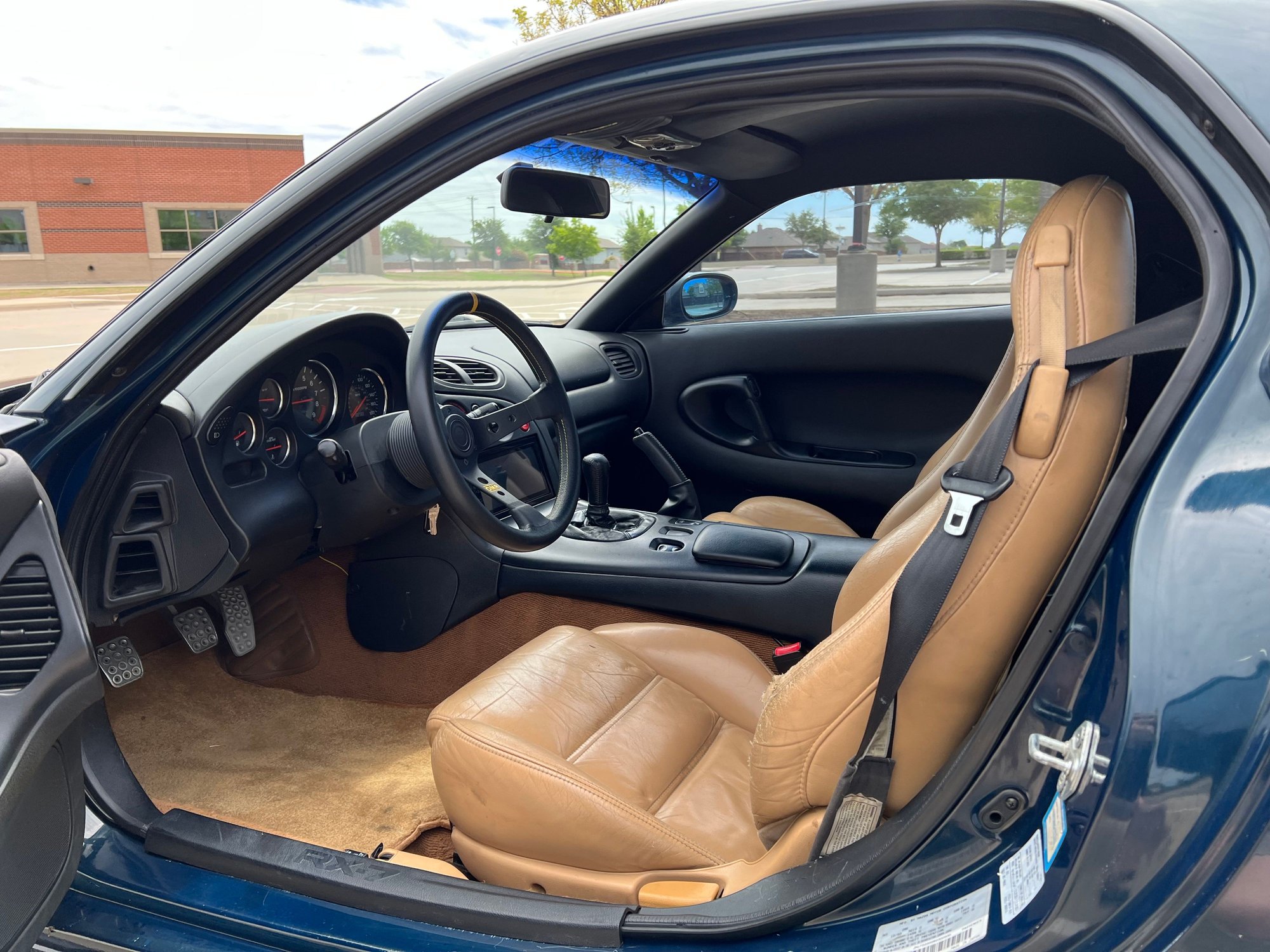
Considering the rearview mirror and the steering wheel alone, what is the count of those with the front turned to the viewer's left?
0

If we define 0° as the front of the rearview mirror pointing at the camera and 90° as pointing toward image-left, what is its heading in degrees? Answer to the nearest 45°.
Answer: approximately 315°

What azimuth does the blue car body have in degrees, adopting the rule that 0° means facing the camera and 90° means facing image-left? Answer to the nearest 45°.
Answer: approximately 90°

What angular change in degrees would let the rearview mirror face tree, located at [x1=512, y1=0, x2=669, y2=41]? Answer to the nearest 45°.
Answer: approximately 135° to its left

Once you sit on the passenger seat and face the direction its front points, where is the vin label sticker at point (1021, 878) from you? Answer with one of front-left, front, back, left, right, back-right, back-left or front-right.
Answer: left

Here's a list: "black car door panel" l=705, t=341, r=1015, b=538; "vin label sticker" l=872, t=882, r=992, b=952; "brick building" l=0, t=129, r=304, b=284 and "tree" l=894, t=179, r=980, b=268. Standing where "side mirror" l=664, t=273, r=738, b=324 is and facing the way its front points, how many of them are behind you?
1

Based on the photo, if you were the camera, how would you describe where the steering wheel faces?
facing the viewer and to the right of the viewer

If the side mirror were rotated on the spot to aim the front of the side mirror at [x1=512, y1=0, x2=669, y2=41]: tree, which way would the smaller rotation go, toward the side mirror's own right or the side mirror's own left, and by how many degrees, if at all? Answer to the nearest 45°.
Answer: approximately 135° to the side mirror's own left

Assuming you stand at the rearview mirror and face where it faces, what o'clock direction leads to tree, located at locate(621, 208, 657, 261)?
The tree is roughly at 8 o'clock from the rearview mirror.

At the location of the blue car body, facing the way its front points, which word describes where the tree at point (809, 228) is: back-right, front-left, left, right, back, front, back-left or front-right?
right

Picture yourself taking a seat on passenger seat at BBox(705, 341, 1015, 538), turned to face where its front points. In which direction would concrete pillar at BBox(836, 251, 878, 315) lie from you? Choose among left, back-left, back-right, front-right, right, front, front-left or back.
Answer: right

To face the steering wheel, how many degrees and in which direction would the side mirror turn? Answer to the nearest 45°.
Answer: approximately 45° to its right

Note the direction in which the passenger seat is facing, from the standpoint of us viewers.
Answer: facing to the left of the viewer

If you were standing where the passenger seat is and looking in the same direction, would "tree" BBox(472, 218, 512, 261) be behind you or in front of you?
in front
